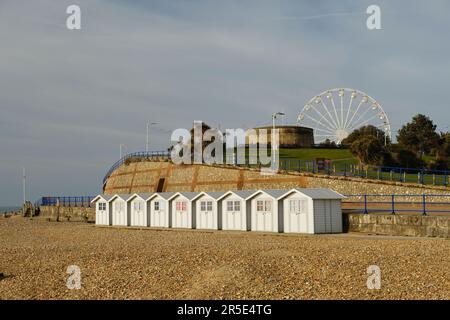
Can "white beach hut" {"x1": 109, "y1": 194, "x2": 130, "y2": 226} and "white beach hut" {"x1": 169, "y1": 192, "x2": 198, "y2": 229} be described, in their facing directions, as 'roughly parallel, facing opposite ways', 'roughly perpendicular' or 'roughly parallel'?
roughly parallel

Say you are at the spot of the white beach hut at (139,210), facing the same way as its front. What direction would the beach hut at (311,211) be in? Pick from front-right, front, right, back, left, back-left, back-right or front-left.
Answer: left

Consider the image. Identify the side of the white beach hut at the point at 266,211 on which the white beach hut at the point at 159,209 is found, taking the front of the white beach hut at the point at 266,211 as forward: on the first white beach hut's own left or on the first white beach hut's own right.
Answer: on the first white beach hut's own right

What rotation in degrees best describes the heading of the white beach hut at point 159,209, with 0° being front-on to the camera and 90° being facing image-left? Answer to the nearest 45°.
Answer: approximately 45°

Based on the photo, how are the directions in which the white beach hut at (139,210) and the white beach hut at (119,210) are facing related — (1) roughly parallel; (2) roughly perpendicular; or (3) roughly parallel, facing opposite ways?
roughly parallel

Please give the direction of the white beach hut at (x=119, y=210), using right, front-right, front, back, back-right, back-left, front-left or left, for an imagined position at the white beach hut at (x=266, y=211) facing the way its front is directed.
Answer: right

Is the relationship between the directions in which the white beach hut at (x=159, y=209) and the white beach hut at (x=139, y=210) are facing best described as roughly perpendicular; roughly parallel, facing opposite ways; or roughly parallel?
roughly parallel

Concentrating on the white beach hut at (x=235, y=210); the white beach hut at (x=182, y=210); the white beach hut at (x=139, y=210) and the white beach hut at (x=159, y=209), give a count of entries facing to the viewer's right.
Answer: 0

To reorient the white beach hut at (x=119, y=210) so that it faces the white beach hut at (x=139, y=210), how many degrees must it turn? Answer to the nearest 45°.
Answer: approximately 90° to its left

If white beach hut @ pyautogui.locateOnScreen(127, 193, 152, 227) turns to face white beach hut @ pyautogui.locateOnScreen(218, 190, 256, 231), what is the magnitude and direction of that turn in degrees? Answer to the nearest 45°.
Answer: approximately 90° to its left

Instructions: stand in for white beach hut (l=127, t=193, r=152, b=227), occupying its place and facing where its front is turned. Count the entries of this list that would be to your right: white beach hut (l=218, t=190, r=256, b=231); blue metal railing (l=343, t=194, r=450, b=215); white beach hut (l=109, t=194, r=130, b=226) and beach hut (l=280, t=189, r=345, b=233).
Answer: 1

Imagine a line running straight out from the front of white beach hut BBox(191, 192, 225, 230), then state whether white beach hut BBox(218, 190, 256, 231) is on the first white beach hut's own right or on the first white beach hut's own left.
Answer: on the first white beach hut's own left

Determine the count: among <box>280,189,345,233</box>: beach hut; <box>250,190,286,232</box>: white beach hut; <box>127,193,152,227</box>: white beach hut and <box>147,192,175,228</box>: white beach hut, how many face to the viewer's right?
0

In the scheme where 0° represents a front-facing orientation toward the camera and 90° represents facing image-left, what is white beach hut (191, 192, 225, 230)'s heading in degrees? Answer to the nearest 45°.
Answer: approximately 45°

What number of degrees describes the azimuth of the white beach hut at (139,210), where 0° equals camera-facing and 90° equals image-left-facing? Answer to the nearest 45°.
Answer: approximately 45°

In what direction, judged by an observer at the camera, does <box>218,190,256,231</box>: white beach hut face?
facing the viewer and to the left of the viewer

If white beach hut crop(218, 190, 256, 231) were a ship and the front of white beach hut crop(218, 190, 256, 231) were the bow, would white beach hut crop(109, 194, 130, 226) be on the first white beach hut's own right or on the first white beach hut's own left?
on the first white beach hut's own right

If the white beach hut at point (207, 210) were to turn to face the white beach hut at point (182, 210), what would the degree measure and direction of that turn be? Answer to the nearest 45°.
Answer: approximately 90° to its right

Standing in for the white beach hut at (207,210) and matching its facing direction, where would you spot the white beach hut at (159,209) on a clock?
the white beach hut at (159,209) is roughly at 3 o'clock from the white beach hut at (207,210).

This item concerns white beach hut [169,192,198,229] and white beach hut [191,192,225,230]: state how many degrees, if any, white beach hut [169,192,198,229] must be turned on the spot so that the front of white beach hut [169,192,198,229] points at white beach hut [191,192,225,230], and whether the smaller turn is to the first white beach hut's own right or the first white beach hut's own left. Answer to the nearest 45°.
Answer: approximately 90° to the first white beach hut's own left
